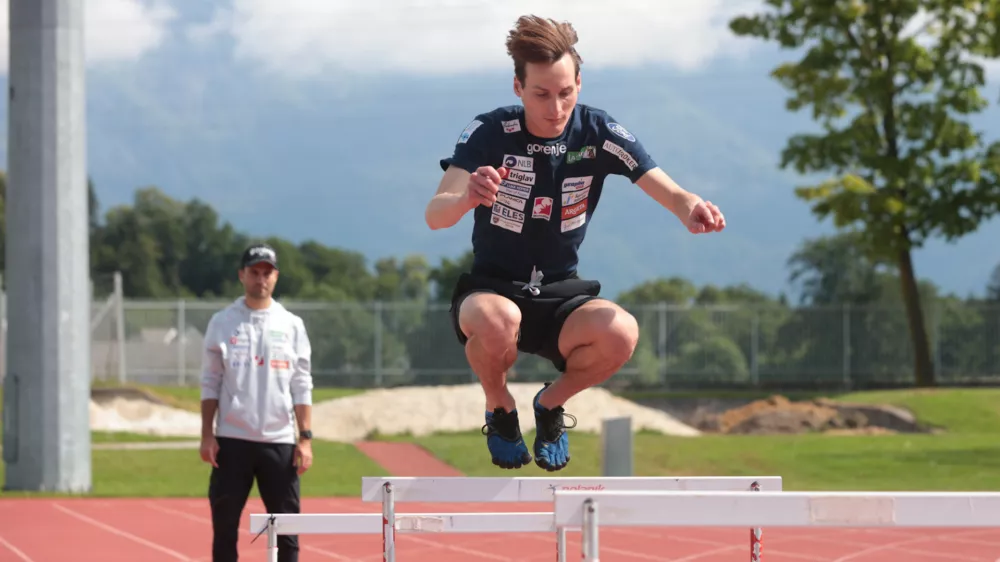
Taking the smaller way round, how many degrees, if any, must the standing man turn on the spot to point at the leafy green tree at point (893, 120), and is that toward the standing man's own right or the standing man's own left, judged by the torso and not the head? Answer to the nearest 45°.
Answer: approximately 135° to the standing man's own left

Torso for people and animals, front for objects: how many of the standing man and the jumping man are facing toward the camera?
2

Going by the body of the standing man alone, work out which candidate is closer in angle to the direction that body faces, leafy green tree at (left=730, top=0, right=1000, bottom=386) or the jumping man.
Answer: the jumping man

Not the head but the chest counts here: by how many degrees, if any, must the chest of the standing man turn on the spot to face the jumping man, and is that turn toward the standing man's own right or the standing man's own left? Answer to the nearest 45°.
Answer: approximately 45° to the standing man's own left

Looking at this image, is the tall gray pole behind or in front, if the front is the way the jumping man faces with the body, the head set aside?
behind

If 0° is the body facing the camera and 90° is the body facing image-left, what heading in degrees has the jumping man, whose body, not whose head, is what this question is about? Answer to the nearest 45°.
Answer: approximately 0°

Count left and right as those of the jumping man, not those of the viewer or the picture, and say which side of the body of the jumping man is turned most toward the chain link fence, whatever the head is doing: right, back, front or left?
back

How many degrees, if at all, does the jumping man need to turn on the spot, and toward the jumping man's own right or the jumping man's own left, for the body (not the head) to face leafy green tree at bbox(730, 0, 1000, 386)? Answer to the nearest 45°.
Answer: approximately 180°

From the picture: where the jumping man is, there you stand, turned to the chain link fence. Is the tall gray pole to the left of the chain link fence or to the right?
left

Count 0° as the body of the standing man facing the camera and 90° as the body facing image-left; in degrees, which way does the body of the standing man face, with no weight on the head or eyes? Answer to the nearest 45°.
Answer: approximately 0°

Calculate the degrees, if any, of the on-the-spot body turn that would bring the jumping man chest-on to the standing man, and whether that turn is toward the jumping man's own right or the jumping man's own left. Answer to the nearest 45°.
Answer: approximately 135° to the jumping man's own right
